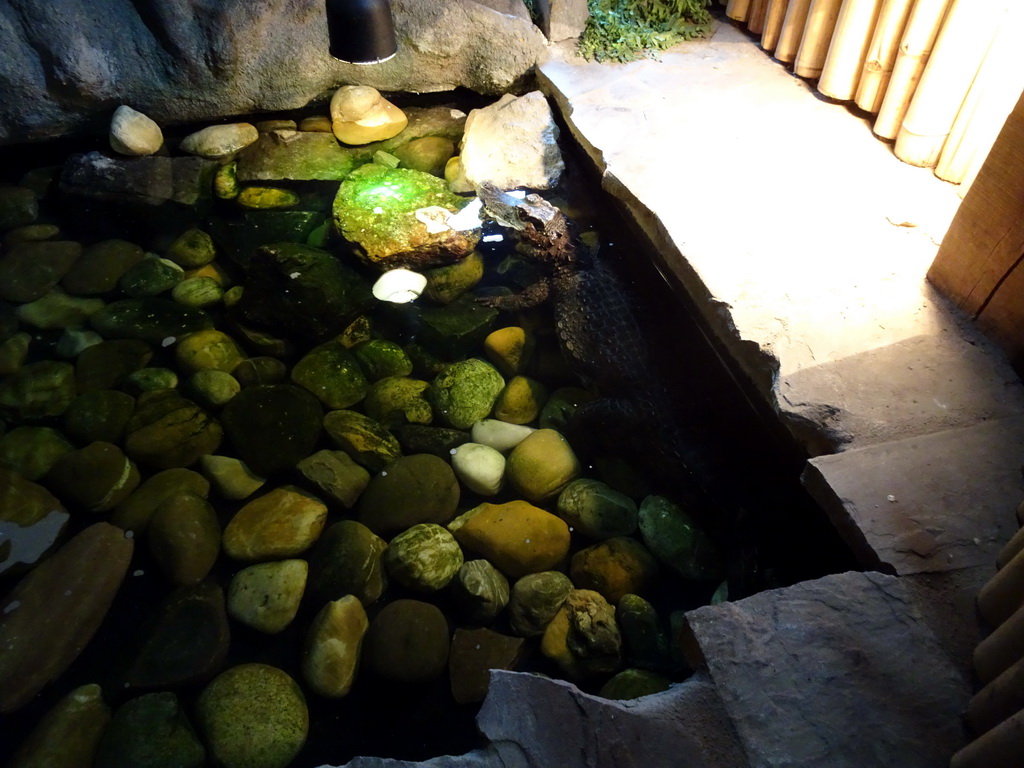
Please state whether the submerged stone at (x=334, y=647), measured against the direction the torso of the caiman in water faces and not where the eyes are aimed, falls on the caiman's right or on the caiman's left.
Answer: on the caiman's left

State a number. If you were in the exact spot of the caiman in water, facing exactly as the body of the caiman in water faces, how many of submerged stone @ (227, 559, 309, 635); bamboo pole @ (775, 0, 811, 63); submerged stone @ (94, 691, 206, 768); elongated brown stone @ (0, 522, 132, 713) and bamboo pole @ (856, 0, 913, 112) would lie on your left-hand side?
3

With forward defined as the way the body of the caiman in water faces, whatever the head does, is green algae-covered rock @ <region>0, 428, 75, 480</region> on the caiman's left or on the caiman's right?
on the caiman's left

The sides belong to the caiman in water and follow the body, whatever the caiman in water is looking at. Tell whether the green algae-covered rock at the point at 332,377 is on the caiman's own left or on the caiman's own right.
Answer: on the caiman's own left

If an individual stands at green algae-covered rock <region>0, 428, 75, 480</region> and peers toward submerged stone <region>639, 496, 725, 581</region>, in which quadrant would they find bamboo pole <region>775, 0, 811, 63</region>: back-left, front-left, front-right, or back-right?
front-left

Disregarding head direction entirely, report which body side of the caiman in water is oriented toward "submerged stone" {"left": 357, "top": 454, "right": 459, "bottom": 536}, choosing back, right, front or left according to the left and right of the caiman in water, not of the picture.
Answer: left

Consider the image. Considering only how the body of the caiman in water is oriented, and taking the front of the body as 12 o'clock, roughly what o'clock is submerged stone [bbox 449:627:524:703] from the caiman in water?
The submerged stone is roughly at 8 o'clock from the caiman in water.

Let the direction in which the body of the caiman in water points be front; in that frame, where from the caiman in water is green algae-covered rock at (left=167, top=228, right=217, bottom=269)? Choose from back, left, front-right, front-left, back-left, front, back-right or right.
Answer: front-left

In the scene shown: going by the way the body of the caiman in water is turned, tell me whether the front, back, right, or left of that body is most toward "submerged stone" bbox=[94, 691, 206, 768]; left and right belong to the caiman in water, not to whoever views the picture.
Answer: left

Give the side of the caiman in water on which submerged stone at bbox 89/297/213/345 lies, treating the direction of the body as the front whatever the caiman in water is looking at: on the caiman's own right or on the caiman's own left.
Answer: on the caiman's own left

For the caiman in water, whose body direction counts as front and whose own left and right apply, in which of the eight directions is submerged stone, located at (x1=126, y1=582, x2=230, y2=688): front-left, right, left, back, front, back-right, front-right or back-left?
left

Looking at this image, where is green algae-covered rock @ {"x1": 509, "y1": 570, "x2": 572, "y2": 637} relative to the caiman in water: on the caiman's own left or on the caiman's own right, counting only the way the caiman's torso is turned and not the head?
on the caiman's own left

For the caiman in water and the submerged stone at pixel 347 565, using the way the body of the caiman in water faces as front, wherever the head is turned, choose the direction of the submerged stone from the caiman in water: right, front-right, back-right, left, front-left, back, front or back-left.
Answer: left

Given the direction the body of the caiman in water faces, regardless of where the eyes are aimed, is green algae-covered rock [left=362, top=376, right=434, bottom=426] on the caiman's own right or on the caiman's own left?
on the caiman's own left

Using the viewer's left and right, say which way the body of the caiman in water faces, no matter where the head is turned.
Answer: facing away from the viewer and to the left of the viewer

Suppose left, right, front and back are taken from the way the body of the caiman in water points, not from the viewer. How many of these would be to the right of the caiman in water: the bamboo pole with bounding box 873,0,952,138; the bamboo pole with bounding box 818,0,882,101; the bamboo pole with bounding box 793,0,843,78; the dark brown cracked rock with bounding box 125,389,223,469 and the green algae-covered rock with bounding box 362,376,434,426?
3
